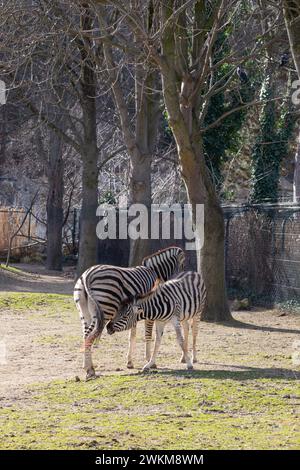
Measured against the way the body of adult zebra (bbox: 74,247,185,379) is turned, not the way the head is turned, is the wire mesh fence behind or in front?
in front

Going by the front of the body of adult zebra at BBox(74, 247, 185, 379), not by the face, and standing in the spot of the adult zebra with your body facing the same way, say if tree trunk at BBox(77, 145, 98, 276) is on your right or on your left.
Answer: on your left

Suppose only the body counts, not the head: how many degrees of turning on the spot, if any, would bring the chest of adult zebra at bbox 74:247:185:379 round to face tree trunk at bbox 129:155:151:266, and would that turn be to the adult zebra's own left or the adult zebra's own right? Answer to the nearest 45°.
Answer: approximately 45° to the adult zebra's own left

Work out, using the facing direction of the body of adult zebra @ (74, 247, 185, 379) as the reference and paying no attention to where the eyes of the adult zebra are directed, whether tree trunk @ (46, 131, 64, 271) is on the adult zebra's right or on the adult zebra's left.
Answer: on the adult zebra's left

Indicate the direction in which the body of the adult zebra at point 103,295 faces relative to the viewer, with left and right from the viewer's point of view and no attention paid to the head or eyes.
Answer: facing away from the viewer and to the right of the viewer

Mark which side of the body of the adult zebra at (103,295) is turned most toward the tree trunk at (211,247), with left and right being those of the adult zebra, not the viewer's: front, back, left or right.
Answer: front
